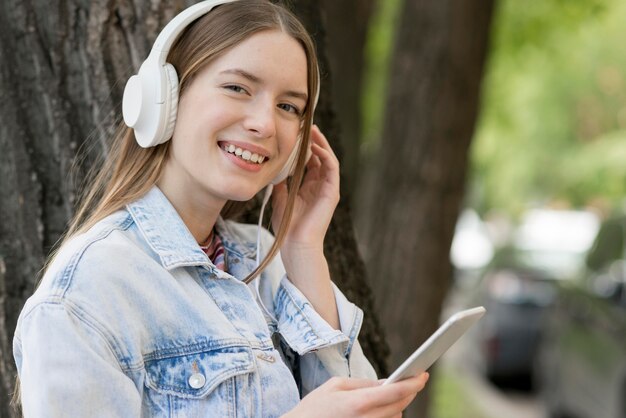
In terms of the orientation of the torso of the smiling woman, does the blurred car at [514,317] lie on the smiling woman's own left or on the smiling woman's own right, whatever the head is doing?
on the smiling woman's own left

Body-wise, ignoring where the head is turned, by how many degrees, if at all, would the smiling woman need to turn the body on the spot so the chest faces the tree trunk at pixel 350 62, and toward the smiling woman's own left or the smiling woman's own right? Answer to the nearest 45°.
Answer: approximately 135° to the smiling woman's own left

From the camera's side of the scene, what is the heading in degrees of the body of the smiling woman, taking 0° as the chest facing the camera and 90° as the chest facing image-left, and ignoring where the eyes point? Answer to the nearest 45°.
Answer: approximately 315°
